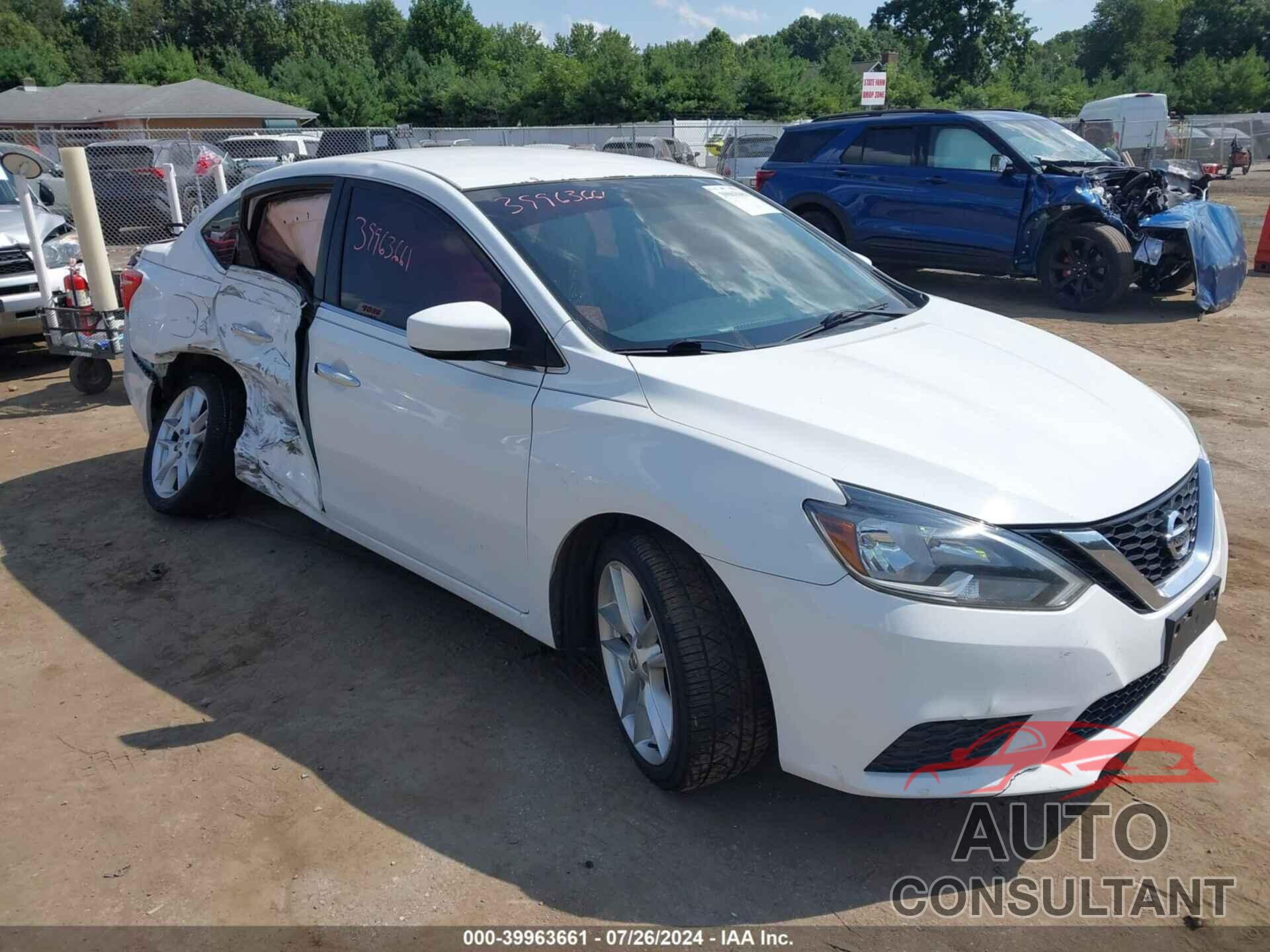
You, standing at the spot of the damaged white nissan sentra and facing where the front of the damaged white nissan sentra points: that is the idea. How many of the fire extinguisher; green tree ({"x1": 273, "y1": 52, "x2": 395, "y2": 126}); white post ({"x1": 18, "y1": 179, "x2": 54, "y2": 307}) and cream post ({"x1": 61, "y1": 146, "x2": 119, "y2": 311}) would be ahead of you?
0

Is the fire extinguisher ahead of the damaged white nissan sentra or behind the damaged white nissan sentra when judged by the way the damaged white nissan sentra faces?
behind

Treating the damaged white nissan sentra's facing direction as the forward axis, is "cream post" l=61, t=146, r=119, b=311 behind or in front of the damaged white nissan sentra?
behind

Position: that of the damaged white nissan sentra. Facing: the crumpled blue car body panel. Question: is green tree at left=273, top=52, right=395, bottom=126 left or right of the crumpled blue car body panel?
left

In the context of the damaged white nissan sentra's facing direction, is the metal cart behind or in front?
behind

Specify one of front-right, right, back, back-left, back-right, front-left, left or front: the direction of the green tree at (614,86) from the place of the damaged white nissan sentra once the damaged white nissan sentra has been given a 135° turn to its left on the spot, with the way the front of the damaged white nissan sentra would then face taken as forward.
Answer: front

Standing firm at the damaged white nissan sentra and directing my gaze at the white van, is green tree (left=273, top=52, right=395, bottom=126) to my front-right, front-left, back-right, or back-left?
front-left

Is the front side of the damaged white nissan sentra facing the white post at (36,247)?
no

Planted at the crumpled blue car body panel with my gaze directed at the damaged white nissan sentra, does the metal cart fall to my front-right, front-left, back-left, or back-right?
front-right

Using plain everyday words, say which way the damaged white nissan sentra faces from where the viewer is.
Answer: facing the viewer and to the right of the viewer

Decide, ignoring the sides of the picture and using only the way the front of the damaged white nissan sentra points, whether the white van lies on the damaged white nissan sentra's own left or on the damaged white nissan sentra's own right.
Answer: on the damaged white nissan sentra's own left

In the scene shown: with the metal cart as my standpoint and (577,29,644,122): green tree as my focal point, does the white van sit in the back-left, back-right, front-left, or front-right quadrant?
front-right

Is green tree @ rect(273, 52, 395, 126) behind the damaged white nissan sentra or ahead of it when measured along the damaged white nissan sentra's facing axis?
behind

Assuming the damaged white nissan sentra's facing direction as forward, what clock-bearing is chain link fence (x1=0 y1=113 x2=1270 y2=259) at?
The chain link fence is roughly at 7 o'clock from the damaged white nissan sentra.
